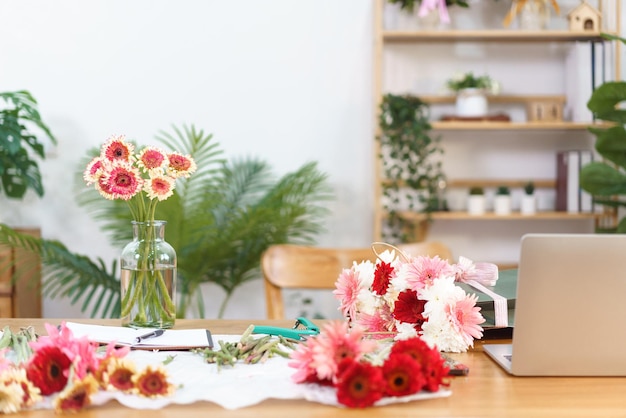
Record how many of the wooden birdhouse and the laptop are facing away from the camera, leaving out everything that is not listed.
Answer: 1

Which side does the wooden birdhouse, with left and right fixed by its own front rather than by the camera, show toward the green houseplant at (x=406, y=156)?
right

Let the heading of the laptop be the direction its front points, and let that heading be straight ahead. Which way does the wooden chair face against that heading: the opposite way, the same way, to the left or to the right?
the opposite way

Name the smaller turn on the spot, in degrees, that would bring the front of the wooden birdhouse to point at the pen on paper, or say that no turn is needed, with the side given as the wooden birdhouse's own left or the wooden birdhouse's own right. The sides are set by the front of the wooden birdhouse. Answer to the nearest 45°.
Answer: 0° — it already faces it

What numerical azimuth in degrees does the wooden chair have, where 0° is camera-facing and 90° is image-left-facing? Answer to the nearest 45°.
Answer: approximately 0°

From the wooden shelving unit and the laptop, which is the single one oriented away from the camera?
the laptop

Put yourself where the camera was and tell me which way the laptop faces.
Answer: facing away from the viewer

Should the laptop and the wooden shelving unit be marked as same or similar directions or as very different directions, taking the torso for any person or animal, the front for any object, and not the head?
very different directions

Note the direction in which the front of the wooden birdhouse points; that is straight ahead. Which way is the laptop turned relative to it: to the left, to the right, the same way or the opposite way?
the opposite way

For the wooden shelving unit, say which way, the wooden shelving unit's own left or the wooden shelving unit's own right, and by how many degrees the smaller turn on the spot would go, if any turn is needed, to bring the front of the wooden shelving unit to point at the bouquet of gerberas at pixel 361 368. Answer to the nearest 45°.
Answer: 0° — it already faces it
